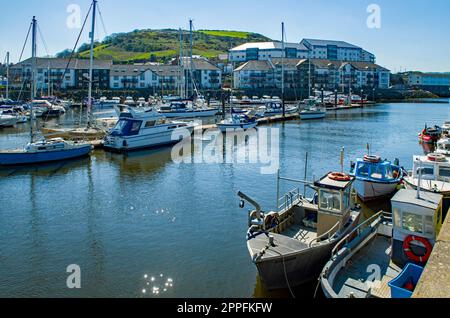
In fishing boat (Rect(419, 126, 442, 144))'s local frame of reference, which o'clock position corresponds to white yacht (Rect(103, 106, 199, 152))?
The white yacht is roughly at 12 o'clock from the fishing boat.

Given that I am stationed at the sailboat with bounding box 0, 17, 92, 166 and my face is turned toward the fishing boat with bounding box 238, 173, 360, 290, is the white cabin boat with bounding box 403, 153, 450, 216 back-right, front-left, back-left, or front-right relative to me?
front-left

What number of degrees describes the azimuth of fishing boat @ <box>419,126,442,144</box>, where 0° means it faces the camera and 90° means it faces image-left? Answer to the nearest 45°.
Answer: approximately 45°

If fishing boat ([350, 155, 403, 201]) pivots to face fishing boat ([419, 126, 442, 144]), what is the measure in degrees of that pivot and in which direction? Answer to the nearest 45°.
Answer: approximately 135° to its right

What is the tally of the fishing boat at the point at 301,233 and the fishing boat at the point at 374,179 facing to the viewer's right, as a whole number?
0

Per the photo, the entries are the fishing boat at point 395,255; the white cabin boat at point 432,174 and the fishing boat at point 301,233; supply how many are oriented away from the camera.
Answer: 0

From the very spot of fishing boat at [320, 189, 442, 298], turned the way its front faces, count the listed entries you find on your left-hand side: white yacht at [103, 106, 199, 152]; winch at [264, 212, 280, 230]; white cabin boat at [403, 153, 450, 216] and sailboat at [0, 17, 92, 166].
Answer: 0

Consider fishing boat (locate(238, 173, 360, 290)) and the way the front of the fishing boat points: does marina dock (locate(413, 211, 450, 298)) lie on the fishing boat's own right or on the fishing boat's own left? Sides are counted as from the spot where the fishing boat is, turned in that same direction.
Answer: on the fishing boat's own left

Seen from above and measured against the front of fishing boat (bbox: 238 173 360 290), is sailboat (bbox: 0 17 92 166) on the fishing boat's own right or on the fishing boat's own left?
on the fishing boat's own right

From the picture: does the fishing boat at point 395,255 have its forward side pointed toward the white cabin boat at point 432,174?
no

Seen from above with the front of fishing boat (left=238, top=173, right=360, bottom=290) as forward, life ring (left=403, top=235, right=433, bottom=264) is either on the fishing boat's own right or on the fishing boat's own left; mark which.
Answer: on the fishing boat's own left

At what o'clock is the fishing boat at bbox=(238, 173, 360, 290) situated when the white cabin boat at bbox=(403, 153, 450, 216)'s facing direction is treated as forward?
The fishing boat is roughly at 11 o'clock from the white cabin boat.

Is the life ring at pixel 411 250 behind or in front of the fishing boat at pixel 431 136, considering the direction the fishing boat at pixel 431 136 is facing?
in front

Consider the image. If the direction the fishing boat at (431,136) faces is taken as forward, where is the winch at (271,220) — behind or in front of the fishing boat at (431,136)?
in front

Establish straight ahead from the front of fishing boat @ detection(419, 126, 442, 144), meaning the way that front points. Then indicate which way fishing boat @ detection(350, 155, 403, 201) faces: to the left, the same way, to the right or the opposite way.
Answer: the same way
